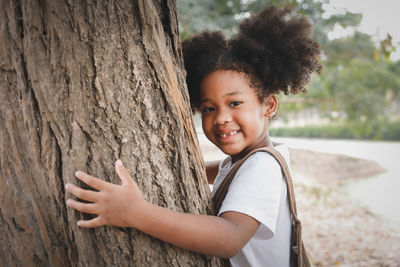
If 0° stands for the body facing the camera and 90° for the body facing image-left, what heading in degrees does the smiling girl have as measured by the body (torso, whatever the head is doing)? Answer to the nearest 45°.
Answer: approximately 90°
